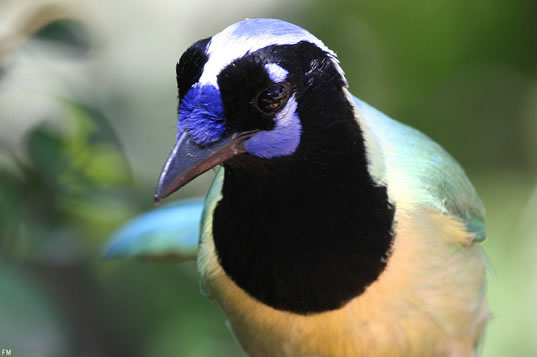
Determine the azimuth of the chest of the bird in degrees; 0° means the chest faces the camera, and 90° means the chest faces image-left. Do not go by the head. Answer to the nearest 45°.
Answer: approximately 45°

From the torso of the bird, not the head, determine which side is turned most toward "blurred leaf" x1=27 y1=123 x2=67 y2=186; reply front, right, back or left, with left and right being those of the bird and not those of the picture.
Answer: back
